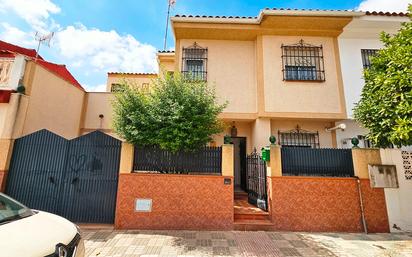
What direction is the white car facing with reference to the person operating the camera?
facing the viewer and to the right of the viewer

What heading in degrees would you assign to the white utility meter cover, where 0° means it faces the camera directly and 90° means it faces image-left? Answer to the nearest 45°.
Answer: approximately 0°

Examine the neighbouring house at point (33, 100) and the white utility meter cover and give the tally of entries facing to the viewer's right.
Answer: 0

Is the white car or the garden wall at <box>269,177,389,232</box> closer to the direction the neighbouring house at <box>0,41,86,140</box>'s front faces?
the white car

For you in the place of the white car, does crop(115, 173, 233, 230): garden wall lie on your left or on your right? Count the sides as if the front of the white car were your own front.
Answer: on your left

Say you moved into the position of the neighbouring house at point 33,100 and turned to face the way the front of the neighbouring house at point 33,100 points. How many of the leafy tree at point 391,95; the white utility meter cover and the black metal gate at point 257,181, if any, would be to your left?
3

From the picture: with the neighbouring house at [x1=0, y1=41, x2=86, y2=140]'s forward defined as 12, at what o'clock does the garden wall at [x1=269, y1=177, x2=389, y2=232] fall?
The garden wall is roughly at 9 o'clock from the neighbouring house.

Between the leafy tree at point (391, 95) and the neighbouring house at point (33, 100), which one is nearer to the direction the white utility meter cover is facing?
the leafy tree

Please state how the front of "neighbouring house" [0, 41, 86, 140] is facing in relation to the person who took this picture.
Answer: facing the viewer and to the left of the viewer

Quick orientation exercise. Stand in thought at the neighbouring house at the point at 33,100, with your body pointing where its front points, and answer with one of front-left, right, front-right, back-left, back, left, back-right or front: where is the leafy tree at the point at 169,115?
left
